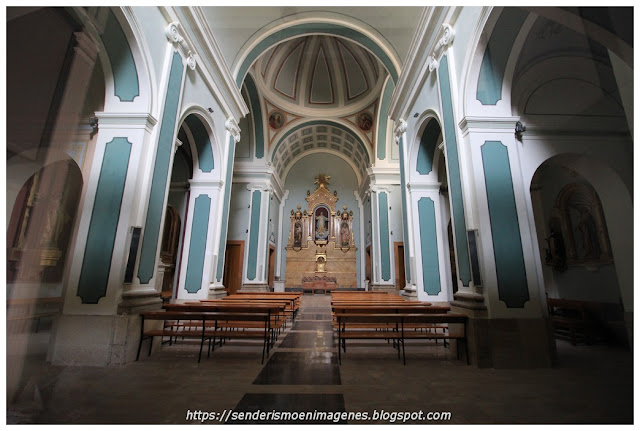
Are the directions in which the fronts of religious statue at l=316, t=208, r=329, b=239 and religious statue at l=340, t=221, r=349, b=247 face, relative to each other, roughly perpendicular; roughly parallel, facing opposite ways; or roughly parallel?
roughly parallel

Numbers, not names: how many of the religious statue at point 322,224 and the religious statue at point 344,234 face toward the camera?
2

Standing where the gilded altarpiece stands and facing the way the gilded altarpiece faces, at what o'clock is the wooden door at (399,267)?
The wooden door is roughly at 11 o'clock from the gilded altarpiece.

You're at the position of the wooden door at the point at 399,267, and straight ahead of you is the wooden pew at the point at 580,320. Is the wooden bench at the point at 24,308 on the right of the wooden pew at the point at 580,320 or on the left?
right

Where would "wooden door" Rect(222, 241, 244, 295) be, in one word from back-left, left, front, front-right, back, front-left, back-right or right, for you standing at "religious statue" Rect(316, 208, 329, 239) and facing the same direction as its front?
front-right

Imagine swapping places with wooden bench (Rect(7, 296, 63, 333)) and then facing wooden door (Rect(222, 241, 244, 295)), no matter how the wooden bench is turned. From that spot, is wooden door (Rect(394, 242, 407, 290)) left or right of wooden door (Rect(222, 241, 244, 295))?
right

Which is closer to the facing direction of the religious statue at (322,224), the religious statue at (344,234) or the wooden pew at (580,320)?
the wooden pew

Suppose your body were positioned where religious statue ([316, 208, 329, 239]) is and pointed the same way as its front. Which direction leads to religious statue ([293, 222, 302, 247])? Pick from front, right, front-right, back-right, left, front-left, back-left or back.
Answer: right

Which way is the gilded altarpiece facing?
toward the camera

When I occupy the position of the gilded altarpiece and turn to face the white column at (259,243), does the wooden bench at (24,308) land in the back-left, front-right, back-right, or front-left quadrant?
front-left

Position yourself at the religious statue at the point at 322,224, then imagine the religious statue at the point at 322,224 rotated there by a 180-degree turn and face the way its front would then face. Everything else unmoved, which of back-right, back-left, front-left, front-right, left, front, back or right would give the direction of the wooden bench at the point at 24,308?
back

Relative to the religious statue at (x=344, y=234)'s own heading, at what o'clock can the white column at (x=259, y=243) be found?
The white column is roughly at 1 o'clock from the religious statue.

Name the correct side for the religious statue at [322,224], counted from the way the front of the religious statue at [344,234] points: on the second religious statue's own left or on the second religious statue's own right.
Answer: on the second religious statue's own right

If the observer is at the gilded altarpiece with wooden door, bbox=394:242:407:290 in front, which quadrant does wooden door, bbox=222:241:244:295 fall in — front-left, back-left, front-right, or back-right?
front-right

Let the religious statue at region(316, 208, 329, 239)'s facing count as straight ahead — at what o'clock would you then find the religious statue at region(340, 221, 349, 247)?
the religious statue at region(340, 221, 349, 247) is roughly at 9 o'clock from the religious statue at region(316, 208, 329, 239).

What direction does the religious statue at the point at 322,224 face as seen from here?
toward the camera
